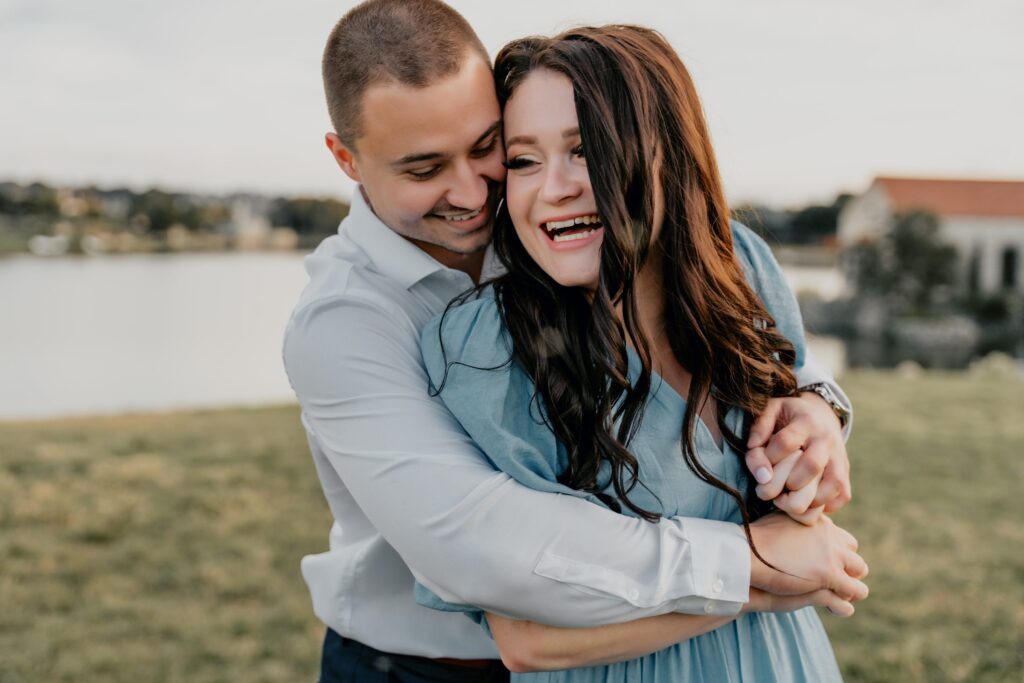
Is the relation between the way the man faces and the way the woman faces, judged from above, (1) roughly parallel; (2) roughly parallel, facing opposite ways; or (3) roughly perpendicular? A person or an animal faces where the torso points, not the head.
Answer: roughly parallel

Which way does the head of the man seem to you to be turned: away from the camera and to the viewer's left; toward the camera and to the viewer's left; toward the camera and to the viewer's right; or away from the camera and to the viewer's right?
toward the camera and to the viewer's right

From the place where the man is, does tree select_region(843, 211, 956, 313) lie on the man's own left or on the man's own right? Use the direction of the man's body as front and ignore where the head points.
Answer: on the man's own left

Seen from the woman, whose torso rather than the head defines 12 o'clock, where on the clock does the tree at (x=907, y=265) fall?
The tree is roughly at 8 o'clock from the woman.

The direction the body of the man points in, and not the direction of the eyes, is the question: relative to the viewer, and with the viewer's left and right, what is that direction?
facing the viewer and to the right of the viewer

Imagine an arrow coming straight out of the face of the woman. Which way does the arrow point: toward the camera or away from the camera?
toward the camera

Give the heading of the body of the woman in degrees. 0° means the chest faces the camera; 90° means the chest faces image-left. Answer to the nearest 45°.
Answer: approximately 315°
